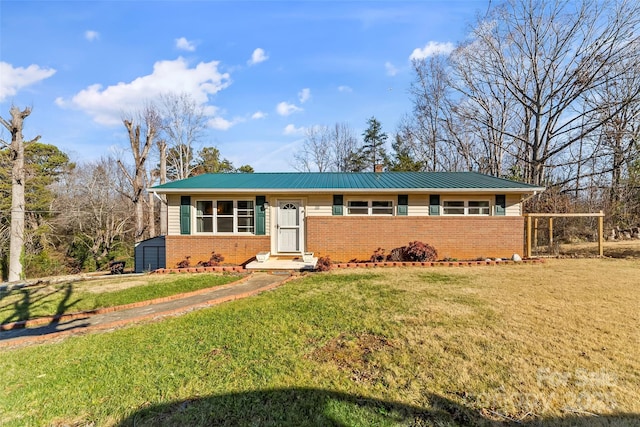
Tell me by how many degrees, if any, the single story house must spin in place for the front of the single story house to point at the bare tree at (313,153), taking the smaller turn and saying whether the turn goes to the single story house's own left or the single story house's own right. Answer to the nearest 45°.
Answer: approximately 180°

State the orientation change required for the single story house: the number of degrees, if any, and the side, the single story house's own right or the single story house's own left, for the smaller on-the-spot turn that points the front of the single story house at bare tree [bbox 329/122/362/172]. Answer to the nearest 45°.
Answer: approximately 180°

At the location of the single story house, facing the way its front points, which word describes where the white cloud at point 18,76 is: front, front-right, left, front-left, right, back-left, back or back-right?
right

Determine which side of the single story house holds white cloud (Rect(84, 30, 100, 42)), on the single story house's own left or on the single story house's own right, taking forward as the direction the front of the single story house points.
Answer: on the single story house's own right

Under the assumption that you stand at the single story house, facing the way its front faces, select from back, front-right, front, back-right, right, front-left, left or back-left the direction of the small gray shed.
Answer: right

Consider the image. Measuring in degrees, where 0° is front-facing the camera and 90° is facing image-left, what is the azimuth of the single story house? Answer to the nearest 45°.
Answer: approximately 0°

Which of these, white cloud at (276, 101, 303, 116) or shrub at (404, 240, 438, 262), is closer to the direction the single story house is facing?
the shrub

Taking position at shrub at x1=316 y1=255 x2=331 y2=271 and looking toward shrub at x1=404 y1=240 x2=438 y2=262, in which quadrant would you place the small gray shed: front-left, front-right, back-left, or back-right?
back-left

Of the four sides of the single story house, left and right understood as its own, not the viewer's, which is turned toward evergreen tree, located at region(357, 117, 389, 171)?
back
